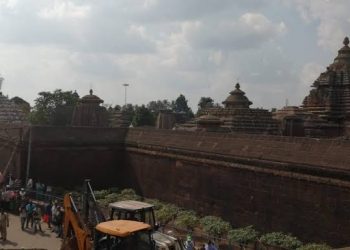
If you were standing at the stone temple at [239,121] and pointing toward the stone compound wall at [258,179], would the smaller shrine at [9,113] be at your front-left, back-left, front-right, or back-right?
back-right
